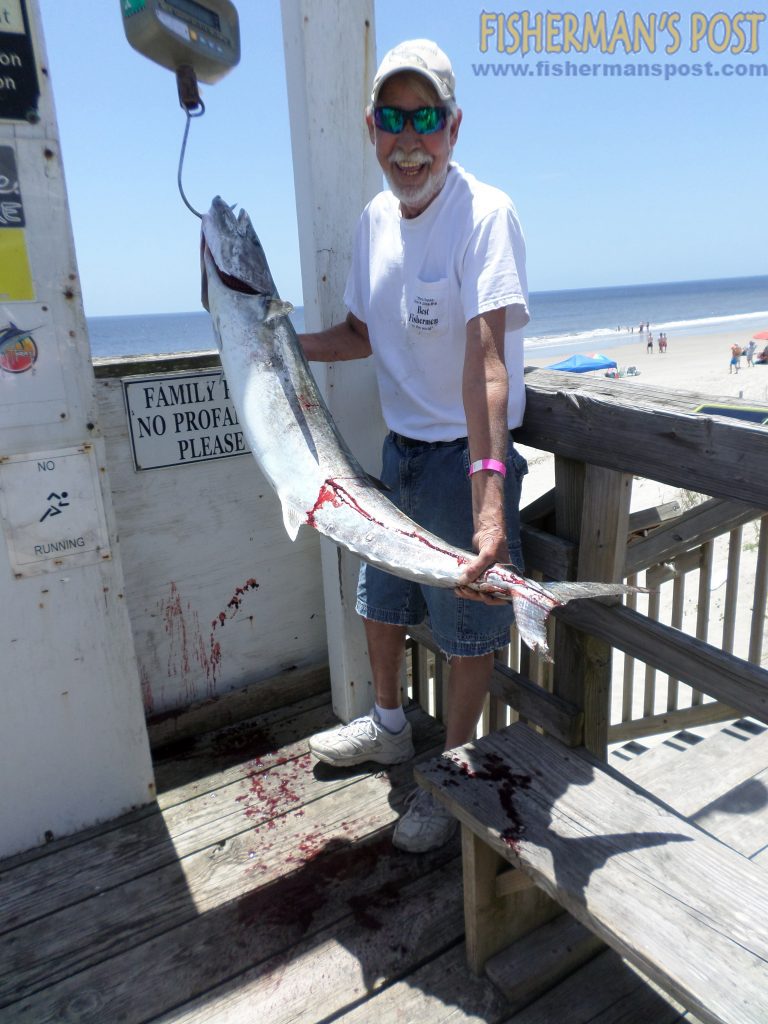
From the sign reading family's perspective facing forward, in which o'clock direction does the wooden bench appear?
The wooden bench is roughly at 11 o'clock from the sign reading family.

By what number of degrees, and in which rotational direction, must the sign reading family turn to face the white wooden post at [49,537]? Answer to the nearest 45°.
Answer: approximately 45° to its right

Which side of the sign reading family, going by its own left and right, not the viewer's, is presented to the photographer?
front

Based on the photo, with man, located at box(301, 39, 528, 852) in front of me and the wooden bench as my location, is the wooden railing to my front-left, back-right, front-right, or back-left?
front-right

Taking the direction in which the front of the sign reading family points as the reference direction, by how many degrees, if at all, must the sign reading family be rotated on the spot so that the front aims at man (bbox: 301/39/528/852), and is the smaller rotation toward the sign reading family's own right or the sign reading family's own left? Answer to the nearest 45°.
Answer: approximately 45° to the sign reading family's own left

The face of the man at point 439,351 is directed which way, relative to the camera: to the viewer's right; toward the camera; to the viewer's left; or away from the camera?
toward the camera
